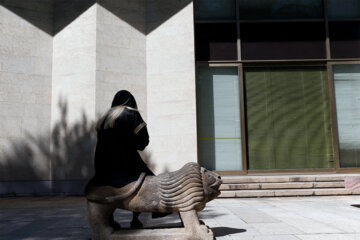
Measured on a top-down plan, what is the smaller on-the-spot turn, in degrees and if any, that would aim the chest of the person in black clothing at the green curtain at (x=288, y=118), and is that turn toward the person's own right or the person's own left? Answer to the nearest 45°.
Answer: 0° — they already face it

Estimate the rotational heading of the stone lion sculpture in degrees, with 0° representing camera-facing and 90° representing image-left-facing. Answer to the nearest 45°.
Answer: approximately 270°

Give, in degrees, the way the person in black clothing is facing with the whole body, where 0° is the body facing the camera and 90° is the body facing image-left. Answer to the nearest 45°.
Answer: approximately 225°

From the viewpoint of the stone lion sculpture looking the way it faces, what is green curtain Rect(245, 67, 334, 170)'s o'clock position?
The green curtain is roughly at 10 o'clock from the stone lion sculpture.
